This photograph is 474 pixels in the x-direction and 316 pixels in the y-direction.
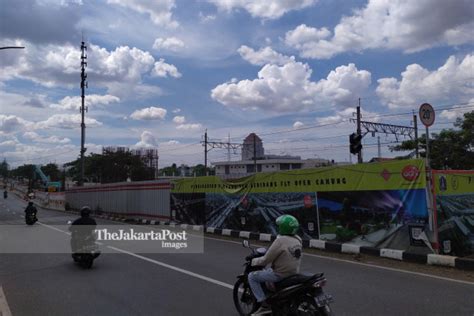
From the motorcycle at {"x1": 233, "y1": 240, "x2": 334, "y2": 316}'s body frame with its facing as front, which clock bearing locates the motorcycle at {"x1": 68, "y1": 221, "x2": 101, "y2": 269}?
the motorcycle at {"x1": 68, "y1": 221, "x2": 101, "y2": 269} is roughly at 12 o'clock from the motorcycle at {"x1": 233, "y1": 240, "x2": 334, "y2": 316}.

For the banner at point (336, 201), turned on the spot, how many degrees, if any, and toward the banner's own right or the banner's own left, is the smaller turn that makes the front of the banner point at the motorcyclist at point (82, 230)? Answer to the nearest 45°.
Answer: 0° — it already faces them

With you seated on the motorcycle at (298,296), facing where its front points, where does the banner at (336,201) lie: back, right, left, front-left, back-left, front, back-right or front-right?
front-right

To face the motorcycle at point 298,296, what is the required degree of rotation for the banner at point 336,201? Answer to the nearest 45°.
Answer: approximately 45° to its left

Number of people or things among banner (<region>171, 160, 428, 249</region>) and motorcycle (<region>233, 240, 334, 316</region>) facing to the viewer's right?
0

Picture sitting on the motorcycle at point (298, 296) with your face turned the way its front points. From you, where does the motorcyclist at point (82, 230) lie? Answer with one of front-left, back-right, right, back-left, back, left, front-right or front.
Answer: front

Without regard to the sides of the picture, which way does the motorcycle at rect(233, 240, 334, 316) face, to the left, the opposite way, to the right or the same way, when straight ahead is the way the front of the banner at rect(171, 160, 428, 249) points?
to the right

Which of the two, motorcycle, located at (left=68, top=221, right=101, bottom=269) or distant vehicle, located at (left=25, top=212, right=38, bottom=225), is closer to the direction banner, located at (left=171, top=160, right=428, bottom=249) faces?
the motorcycle

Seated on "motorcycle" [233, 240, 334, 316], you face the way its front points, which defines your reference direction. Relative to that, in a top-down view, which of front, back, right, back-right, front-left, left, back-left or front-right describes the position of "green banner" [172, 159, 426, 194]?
front-right

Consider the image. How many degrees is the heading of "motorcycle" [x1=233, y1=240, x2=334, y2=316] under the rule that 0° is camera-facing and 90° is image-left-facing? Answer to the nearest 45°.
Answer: approximately 135°

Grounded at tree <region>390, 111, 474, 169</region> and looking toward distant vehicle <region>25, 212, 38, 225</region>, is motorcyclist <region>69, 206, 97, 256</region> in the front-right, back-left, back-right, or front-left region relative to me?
front-left

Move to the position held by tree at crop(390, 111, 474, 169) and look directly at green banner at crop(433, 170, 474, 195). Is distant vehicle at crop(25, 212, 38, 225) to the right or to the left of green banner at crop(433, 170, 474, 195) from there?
right

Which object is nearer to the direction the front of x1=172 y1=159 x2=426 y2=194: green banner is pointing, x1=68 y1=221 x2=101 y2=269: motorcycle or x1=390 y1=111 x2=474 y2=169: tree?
the motorcycle

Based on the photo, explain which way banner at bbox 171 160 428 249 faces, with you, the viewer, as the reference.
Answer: facing the viewer and to the left of the viewer

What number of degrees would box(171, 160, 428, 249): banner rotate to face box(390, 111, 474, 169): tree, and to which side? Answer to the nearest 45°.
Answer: approximately 180°

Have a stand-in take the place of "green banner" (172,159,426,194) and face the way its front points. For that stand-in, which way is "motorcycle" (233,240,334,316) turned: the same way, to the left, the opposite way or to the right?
to the right

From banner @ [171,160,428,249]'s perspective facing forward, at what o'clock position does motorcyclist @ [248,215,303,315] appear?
The motorcyclist is roughly at 11 o'clock from the banner.

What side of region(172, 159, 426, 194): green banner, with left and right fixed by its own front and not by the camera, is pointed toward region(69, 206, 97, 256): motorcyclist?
front

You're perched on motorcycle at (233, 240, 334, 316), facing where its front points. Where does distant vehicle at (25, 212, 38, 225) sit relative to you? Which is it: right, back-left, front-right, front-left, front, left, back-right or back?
front
